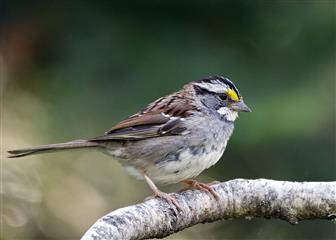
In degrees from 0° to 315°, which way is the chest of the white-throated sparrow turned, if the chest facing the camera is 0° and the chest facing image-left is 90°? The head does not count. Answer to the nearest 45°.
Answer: approximately 270°
